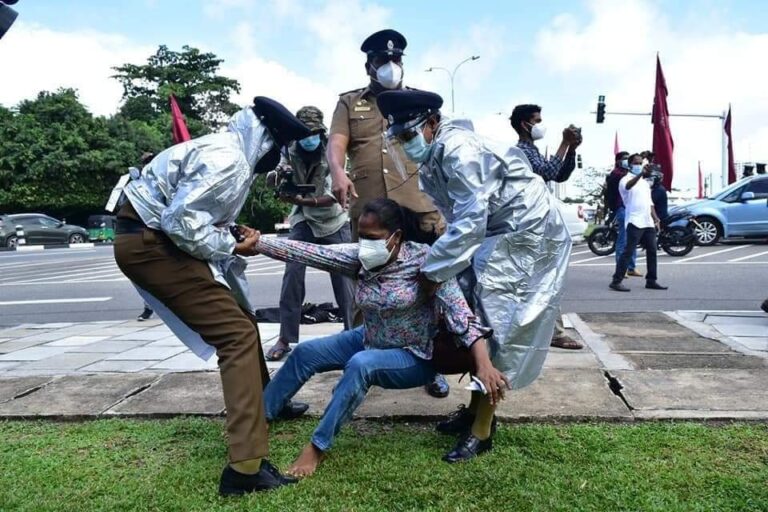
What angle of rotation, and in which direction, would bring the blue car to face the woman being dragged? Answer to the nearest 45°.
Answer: approximately 90° to its left

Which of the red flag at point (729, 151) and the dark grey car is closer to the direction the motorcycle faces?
the dark grey car

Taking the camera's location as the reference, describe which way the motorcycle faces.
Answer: facing to the left of the viewer

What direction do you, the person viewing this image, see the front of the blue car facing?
facing to the left of the viewer

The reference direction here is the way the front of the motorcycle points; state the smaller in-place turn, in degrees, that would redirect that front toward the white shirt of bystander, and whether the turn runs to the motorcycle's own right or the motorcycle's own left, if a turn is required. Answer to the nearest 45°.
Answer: approximately 90° to the motorcycle's own left

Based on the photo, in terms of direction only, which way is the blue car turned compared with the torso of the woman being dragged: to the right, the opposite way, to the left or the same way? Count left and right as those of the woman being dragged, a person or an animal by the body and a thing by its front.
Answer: to the right
